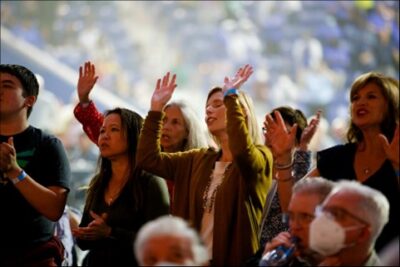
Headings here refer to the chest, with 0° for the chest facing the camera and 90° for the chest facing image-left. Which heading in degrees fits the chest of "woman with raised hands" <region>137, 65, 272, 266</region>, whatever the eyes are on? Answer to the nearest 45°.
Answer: approximately 45°

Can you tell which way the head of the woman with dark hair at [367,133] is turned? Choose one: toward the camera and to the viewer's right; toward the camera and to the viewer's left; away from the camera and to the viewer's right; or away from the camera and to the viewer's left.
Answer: toward the camera and to the viewer's left

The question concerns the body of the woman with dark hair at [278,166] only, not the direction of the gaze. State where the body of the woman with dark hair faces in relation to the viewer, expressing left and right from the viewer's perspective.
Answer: facing the viewer and to the left of the viewer

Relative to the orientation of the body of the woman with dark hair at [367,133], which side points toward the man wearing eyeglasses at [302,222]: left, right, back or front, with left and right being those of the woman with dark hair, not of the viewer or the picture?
front

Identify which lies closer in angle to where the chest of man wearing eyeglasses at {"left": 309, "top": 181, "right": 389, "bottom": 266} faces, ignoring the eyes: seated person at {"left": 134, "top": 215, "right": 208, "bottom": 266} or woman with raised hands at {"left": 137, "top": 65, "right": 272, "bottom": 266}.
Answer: the seated person

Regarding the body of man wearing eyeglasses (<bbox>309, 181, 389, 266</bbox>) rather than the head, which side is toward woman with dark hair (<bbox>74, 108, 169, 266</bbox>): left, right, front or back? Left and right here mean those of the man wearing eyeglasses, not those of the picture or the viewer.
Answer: right

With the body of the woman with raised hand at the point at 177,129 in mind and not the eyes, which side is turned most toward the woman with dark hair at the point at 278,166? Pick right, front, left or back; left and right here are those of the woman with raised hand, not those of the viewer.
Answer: left

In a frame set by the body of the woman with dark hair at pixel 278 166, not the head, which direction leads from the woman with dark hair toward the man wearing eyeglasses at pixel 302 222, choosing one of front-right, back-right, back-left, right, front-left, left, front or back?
front-left

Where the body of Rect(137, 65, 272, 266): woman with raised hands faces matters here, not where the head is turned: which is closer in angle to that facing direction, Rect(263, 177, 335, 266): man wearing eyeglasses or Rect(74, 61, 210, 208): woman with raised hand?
the man wearing eyeglasses

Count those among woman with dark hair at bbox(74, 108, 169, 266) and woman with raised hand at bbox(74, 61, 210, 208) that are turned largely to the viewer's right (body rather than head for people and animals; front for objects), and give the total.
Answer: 0

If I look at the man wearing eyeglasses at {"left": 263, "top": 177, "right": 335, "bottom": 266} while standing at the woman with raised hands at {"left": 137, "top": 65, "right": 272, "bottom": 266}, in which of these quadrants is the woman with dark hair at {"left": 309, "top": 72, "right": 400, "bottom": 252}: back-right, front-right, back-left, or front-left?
front-left

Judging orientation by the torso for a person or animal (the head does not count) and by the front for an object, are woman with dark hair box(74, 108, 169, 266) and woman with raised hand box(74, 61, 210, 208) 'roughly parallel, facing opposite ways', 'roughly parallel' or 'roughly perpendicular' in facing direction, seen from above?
roughly parallel

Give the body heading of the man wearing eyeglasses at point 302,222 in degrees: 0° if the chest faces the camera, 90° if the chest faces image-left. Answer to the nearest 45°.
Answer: approximately 45°
